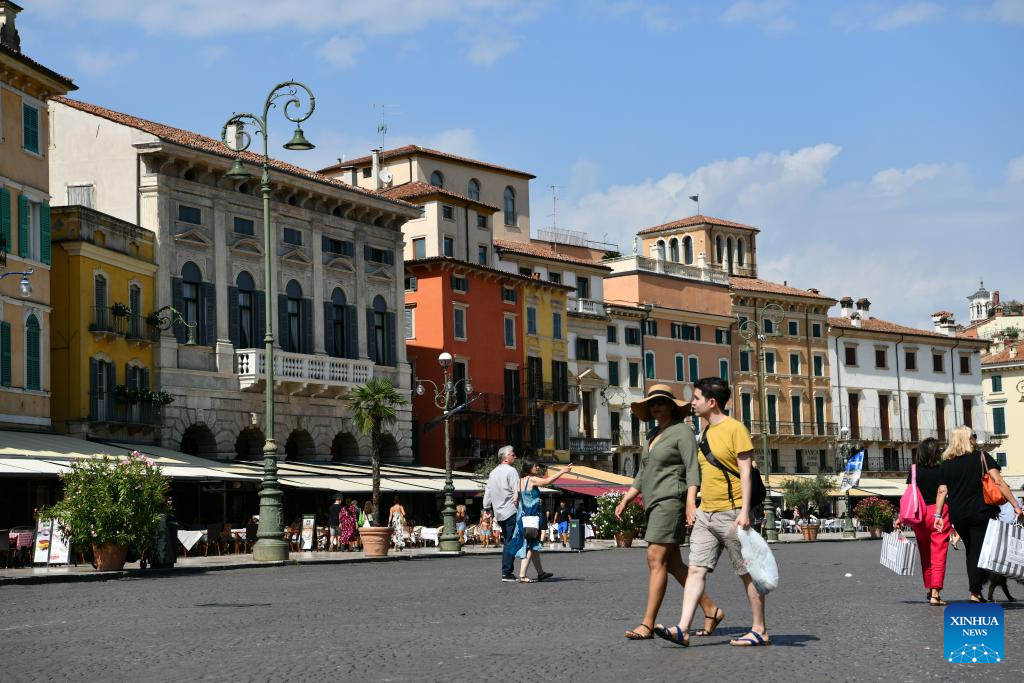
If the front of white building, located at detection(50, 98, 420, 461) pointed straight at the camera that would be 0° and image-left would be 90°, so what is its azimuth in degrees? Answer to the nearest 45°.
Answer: approximately 315°

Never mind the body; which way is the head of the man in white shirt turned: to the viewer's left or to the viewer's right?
to the viewer's right

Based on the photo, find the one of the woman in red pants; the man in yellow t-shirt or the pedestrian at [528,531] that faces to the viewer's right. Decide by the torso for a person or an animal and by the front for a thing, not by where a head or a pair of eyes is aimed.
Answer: the pedestrian

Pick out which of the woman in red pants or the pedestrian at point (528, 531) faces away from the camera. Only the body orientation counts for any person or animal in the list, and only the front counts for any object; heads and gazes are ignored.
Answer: the woman in red pants

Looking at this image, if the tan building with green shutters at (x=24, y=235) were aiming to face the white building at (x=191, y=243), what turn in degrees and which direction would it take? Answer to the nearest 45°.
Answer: approximately 90° to its left

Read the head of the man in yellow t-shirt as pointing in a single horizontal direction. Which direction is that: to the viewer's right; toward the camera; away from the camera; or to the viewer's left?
to the viewer's left

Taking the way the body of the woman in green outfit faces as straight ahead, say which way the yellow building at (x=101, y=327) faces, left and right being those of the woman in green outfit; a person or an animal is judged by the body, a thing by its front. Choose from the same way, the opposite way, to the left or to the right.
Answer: to the left

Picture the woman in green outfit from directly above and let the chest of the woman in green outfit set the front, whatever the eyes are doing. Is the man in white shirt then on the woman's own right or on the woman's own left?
on the woman's own right

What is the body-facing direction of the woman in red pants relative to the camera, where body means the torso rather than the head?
away from the camera
